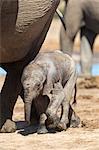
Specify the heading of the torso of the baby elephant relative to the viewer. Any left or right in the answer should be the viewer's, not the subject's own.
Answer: facing the viewer and to the left of the viewer

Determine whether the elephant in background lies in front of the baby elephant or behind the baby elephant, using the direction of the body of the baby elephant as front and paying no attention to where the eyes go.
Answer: behind
